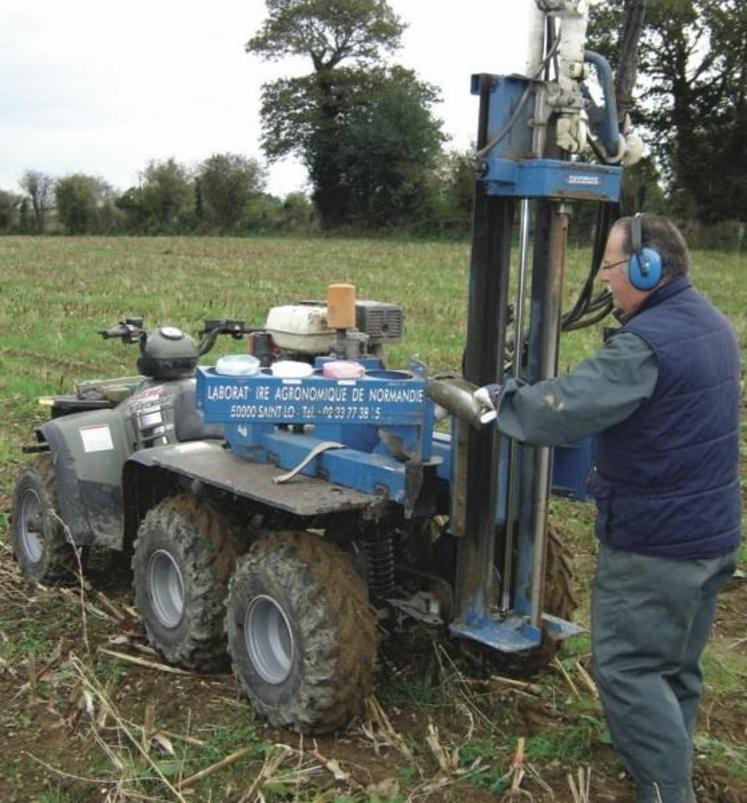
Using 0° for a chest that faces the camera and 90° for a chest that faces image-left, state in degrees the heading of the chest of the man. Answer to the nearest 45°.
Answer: approximately 135°

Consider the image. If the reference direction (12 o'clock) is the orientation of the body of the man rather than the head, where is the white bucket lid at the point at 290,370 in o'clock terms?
The white bucket lid is roughly at 11 o'clock from the man.

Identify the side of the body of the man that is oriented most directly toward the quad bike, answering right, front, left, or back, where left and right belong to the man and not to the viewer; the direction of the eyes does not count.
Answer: front

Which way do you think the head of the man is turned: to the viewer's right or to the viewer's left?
to the viewer's left

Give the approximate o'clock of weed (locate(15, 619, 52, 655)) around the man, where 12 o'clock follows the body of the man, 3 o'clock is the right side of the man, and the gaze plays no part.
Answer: The weed is roughly at 11 o'clock from the man.

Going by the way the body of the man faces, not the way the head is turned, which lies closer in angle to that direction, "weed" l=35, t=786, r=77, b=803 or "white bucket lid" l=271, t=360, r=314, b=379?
the white bucket lid

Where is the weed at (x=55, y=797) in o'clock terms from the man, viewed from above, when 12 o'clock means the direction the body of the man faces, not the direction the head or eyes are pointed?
The weed is roughly at 10 o'clock from the man.

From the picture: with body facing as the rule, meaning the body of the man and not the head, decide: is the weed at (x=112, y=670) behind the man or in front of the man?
in front

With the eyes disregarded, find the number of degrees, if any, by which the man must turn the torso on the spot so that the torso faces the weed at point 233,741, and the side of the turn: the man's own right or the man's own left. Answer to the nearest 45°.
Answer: approximately 45° to the man's own left

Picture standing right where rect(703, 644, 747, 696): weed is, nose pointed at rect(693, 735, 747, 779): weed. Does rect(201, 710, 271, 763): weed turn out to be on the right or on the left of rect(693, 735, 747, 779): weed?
right
